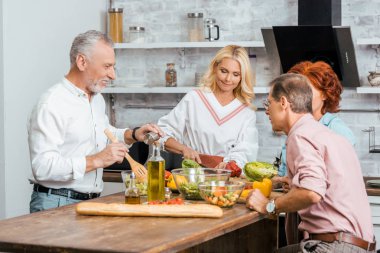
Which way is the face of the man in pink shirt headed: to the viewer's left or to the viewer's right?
to the viewer's left

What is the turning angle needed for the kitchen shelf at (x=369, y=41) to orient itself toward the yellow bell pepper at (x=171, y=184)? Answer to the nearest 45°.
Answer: approximately 45° to its right

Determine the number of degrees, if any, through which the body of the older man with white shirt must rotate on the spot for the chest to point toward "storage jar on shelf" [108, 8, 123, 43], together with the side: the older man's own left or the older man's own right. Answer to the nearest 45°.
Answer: approximately 135° to the older man's own left

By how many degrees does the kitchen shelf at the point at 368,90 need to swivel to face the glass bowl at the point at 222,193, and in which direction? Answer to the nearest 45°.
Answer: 0° — it already faces it

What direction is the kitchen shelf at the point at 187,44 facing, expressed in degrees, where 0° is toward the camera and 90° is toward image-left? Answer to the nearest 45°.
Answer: approximately 0°

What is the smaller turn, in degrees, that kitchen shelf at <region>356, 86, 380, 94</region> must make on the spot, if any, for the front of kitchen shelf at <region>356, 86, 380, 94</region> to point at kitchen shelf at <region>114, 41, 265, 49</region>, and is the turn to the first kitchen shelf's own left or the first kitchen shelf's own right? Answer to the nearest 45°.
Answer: approximately 90° to the first kitchen shelf's own right

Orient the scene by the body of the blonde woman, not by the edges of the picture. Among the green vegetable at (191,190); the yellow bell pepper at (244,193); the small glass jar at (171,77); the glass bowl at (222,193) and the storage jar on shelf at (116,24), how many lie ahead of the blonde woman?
3

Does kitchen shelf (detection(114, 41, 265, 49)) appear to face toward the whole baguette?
yes

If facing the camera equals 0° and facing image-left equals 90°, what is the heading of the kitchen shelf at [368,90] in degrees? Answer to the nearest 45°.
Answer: approximately 0°
